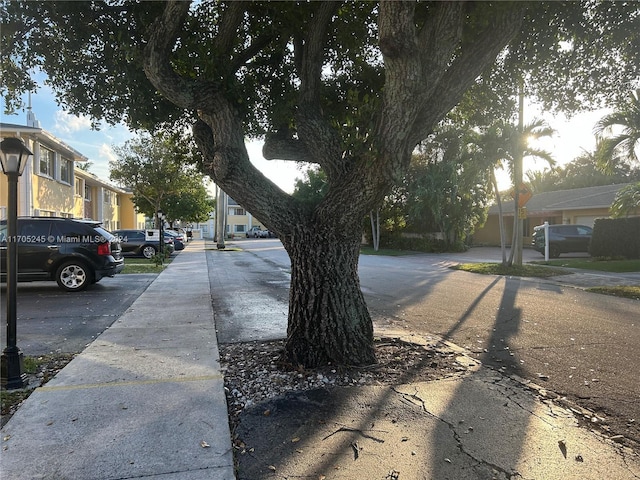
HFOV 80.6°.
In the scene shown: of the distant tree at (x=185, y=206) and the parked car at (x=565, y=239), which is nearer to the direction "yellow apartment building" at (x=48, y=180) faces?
the parked car

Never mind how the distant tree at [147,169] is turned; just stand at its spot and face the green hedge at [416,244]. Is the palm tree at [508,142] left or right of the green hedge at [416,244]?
right

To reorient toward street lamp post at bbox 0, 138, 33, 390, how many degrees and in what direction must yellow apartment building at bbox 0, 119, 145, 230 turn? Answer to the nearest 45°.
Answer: approximately 45° to its right

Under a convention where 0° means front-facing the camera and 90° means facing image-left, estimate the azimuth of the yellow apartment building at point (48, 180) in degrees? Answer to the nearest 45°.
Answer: approximately 315°

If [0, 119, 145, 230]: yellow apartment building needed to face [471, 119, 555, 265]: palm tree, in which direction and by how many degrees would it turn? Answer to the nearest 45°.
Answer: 0° — it already faces it

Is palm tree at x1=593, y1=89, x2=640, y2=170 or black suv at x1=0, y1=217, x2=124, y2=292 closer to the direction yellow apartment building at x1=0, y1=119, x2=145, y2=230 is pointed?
the palm tree

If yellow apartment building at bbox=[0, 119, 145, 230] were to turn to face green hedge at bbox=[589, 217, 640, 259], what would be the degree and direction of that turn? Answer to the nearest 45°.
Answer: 0° — it already faces it

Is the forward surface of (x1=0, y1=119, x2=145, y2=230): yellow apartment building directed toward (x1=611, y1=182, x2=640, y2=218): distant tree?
yes
